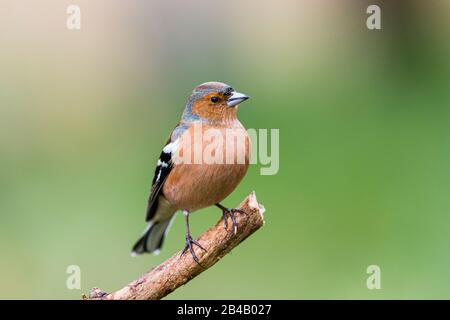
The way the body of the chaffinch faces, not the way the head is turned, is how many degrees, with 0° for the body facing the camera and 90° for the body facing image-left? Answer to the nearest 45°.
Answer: approximately 315°
